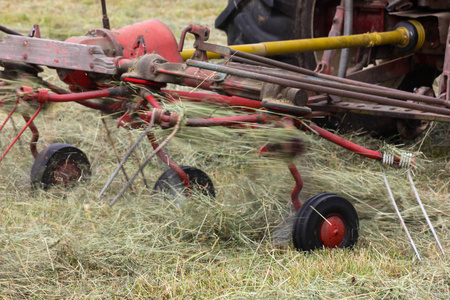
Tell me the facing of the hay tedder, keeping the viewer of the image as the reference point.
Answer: facing away from the viewer and to the right of the viewer
